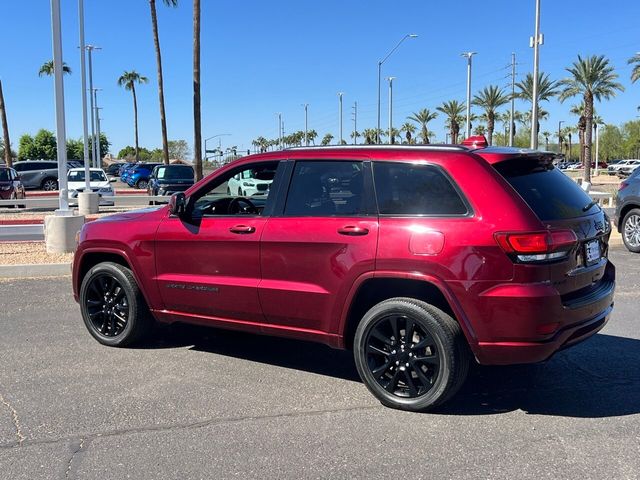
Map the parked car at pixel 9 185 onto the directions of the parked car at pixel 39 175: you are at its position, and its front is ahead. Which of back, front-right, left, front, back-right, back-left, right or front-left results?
left

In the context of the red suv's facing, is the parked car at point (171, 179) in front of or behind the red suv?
in front

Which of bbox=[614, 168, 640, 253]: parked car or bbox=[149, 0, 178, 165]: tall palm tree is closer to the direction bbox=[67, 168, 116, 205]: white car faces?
the parked car

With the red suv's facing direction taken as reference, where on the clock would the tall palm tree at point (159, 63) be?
The tall palm tree is roughly at 1 o'clock from the red suv.

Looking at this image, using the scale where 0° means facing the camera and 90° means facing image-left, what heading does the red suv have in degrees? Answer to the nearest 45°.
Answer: approximately 135°

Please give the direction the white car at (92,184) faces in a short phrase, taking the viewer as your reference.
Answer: facing the viewer and to the right of the viewer

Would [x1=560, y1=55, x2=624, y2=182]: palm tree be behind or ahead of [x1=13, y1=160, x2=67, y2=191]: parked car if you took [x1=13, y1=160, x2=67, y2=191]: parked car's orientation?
behind

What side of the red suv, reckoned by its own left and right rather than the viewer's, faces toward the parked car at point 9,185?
front

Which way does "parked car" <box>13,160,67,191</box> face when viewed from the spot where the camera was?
facing to the left of the viewer

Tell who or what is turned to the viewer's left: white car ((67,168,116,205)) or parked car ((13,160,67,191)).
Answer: the parked car

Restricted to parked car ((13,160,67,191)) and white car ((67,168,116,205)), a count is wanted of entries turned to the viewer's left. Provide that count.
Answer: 1

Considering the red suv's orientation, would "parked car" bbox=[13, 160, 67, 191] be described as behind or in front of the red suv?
in front

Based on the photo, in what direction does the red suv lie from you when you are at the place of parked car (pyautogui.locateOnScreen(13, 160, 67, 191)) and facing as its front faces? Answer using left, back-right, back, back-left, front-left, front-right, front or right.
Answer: left
